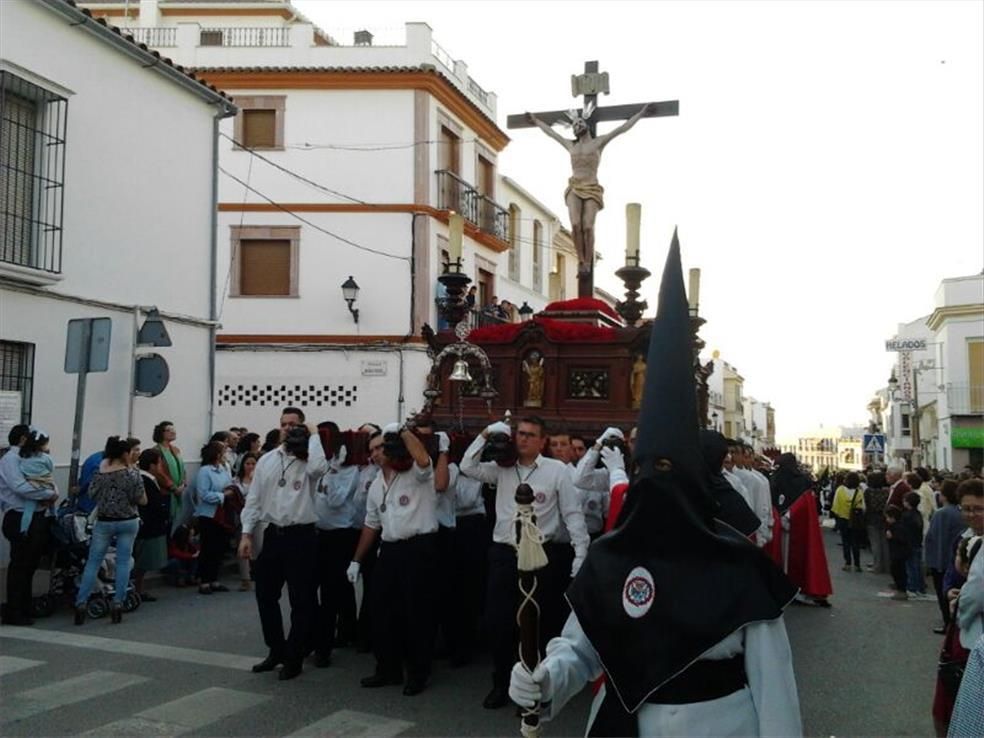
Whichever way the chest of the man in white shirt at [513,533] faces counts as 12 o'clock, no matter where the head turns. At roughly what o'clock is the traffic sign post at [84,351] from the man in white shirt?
The traffic sign post is roughly at 4 o'clock from the man in white shirt.

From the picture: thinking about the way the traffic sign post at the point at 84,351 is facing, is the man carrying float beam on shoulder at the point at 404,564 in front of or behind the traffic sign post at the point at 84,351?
behind

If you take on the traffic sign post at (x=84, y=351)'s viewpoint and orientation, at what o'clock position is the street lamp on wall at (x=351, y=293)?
The street lamp on wall is roughly at 1 o'clock from the traffic sign post.

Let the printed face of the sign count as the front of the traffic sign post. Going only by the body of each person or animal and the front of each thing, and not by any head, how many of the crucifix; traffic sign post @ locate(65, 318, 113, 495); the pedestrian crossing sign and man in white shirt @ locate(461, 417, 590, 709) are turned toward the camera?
3

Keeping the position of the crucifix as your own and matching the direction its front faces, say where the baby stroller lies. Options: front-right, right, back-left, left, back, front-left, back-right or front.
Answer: right

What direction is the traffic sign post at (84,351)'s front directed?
away from the camera

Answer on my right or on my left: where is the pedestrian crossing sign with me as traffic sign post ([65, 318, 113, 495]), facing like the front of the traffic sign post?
on my right
